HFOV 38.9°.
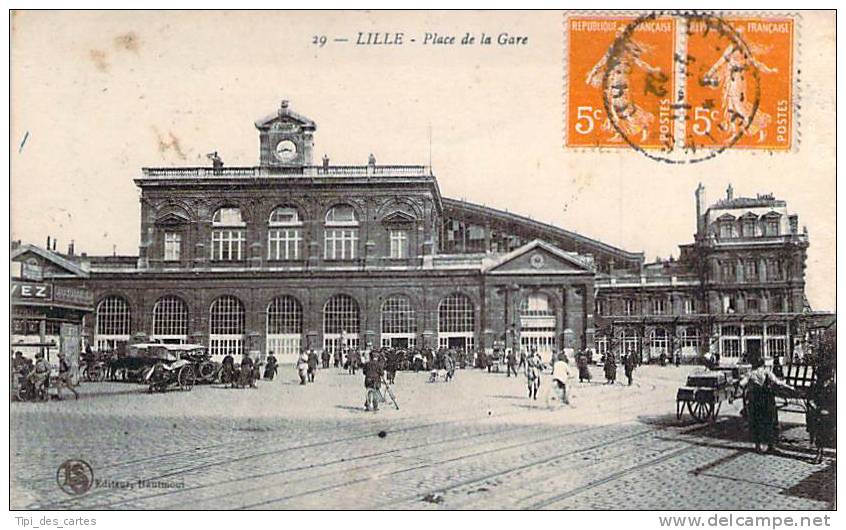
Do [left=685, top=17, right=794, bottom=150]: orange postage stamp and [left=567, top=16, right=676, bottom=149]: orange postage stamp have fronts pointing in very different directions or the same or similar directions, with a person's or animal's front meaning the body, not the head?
same or similar directions

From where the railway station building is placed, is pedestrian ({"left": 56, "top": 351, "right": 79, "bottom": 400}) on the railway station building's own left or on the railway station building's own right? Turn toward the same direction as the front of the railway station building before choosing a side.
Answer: on the railway station building's own right

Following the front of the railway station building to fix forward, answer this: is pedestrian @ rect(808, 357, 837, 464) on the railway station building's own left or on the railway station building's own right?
on the railway station building's own left
